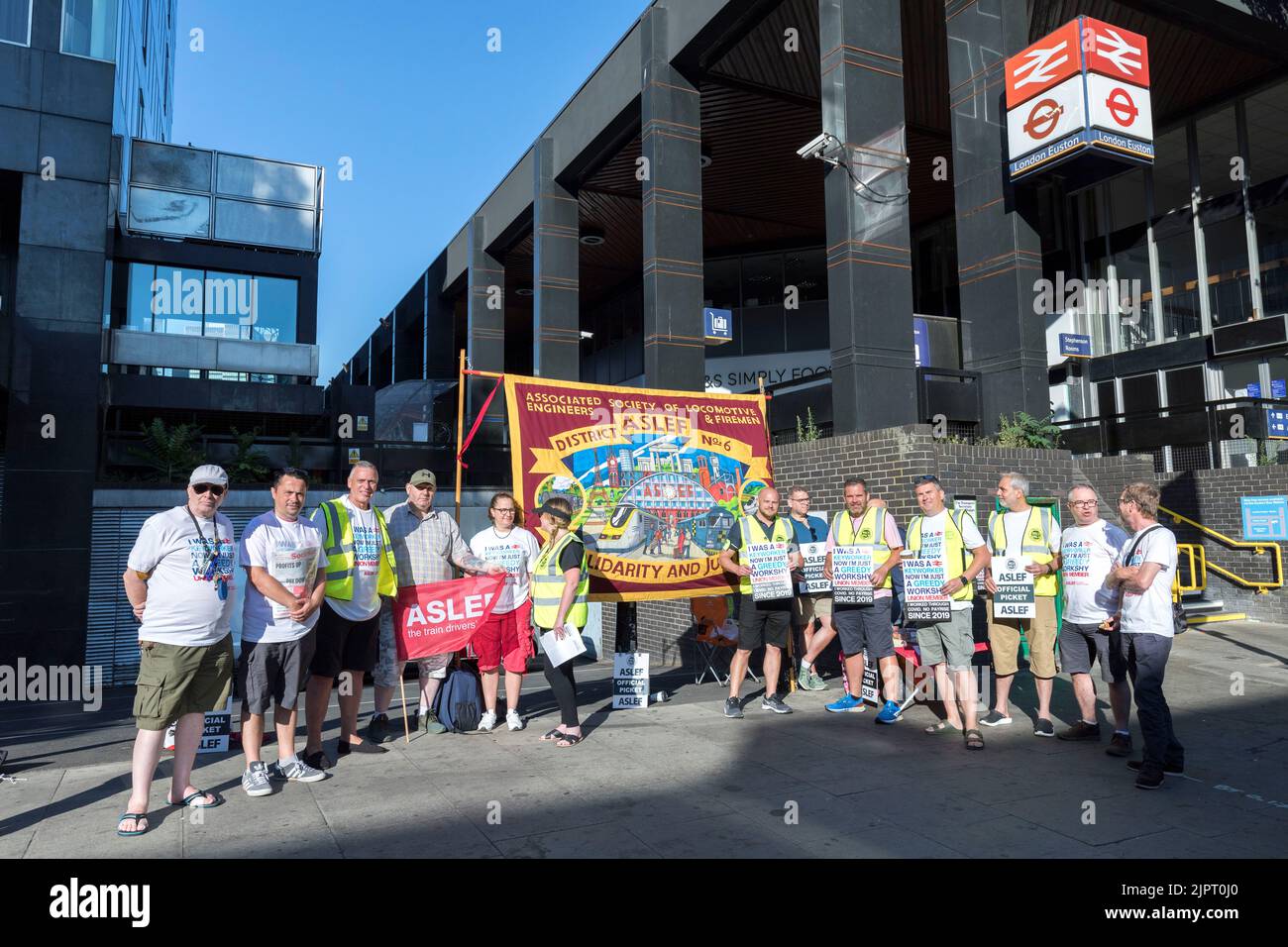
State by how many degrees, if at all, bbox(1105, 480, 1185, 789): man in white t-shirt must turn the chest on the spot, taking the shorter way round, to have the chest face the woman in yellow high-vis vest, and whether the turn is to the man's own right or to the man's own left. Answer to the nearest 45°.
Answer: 0° — they already face them

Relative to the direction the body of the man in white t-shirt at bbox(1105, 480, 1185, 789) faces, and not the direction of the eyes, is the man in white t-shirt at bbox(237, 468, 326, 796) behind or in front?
in front

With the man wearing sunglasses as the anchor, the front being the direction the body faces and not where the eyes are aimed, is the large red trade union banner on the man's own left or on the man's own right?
on the man's own left

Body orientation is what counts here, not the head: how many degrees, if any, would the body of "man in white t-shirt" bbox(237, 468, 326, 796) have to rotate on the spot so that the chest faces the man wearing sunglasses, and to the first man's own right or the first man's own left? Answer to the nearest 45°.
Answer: approximately 90° to the first man's own right

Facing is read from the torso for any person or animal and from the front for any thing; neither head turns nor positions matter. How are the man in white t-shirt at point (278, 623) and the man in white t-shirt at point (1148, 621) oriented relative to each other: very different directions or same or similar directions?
very different directions

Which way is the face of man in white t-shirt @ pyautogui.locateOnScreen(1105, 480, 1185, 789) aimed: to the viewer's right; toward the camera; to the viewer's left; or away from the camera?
to the viewer's left

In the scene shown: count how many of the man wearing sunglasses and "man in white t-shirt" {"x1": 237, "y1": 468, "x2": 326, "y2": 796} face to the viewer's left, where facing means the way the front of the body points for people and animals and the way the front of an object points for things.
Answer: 0

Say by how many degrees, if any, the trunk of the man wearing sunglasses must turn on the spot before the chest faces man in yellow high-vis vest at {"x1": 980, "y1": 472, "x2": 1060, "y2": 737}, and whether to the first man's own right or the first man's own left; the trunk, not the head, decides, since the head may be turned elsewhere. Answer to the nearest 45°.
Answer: approximately 45° to the first man's own left

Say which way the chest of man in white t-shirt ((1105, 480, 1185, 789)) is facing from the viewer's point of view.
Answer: to the viewer's left
